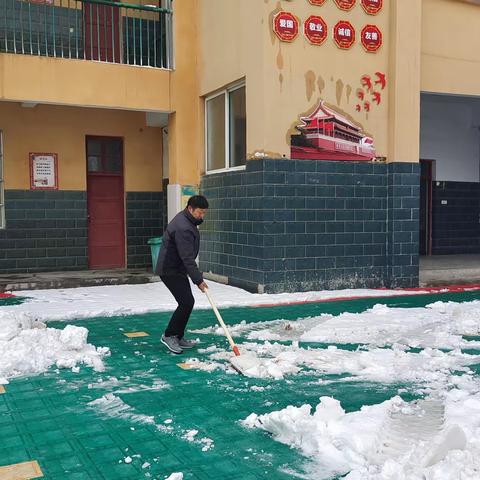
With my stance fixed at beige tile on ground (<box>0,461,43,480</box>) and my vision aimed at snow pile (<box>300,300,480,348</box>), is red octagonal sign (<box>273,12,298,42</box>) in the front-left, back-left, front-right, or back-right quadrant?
front-left

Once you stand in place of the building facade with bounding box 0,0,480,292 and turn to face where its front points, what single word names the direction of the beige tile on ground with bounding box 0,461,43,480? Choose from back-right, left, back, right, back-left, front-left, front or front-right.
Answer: front

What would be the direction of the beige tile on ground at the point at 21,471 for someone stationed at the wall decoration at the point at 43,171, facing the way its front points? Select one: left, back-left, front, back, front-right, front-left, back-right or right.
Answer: front

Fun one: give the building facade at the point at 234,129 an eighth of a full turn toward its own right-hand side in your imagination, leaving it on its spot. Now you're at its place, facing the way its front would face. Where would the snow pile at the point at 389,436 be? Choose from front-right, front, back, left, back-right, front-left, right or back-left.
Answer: front-left

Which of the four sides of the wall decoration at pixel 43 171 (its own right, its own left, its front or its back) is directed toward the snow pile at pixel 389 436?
front

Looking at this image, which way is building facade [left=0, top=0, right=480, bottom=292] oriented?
toward the camera

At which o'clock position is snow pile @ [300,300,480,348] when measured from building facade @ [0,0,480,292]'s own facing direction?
The snow pile is roughly at 11 o'clock from the building facade.

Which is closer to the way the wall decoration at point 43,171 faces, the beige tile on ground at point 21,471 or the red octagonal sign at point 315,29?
the beige tile on ground

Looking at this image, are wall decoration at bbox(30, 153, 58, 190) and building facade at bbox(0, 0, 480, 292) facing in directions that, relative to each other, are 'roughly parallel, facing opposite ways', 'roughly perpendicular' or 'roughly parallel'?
roughly parallel

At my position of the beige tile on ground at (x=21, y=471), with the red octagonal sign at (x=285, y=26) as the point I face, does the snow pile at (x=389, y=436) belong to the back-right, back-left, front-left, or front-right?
front-right

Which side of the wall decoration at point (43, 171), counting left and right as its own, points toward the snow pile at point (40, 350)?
front
